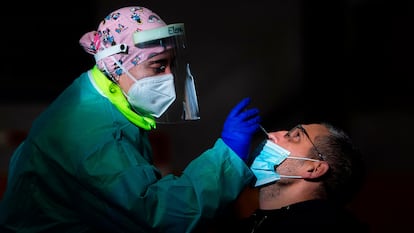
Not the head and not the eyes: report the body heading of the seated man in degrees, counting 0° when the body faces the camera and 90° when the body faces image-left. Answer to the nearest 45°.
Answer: approximately 90°

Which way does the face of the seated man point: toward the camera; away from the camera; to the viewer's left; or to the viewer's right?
to the viewer's left
